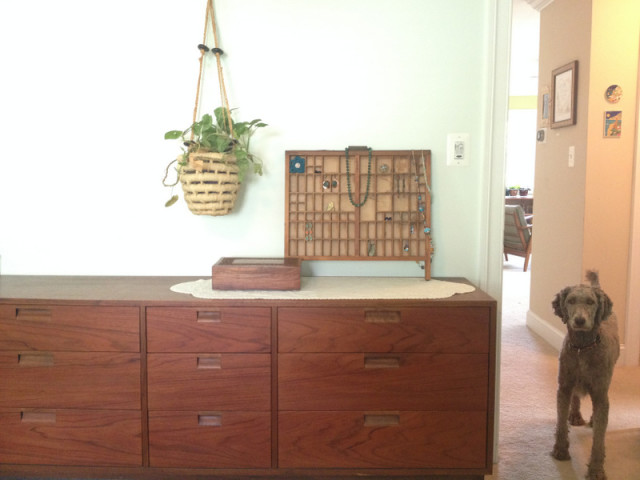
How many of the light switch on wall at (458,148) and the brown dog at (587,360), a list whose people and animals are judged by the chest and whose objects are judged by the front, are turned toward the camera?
2

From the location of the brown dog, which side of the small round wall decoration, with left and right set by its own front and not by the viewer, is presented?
front

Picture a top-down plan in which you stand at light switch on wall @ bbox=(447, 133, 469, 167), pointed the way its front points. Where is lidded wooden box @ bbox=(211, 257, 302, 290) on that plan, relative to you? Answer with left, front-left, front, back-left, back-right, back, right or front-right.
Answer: front-right

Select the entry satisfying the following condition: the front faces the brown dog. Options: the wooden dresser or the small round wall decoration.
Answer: the small round wall decoration

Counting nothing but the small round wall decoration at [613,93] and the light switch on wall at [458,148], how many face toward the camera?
2

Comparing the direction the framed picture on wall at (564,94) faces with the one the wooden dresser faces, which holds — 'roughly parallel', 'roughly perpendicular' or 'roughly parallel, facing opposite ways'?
roughly perpendicular

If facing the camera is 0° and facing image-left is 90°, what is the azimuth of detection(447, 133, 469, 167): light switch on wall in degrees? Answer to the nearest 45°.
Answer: approximately 0°

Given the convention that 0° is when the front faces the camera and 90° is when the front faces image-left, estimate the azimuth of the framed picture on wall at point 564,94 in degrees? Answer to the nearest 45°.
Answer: approximately 45°
